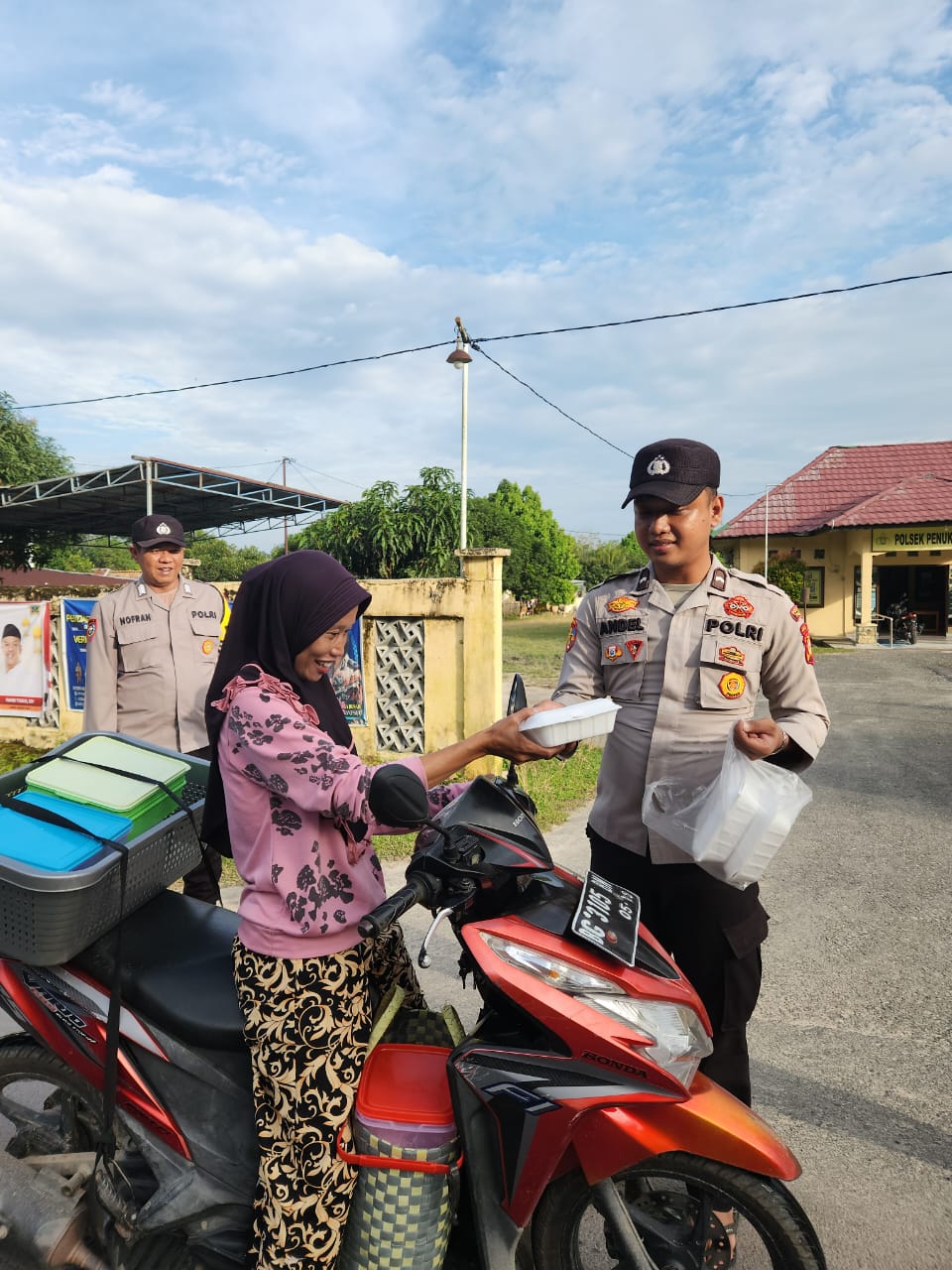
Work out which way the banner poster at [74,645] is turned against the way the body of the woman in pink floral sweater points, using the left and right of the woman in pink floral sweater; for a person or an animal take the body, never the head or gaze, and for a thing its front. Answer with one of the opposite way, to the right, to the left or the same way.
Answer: to the right

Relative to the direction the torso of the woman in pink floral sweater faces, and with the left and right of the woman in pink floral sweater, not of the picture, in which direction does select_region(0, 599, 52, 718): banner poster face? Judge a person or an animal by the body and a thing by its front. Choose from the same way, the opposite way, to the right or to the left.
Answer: to the right

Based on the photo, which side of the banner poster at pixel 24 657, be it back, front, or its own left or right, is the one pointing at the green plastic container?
front

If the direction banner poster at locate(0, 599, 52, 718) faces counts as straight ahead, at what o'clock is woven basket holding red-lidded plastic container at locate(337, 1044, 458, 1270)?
The woven basket holding red-lidded plastic container is roughly at 12 o'clock from the banner poster.

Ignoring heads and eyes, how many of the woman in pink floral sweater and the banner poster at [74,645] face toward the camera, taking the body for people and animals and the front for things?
1

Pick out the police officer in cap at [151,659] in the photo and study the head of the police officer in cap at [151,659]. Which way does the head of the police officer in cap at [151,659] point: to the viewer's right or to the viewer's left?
to the viewer's right

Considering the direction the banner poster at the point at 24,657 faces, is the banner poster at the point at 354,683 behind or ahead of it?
ahead

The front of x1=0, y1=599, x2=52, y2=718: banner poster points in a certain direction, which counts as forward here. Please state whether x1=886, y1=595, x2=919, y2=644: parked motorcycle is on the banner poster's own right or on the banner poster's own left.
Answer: on the banner poster's own left

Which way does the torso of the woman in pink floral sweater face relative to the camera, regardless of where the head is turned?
to the viewer's right

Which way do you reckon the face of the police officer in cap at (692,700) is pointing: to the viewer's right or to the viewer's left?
to the viewer's left

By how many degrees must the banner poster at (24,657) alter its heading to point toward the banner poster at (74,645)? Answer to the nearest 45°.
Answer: approximately 45° to its left

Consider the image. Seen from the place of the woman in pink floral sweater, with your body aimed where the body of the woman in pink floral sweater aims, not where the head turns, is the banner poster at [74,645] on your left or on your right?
on your left

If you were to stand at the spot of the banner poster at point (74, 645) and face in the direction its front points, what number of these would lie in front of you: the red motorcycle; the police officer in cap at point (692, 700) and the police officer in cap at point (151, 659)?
3
